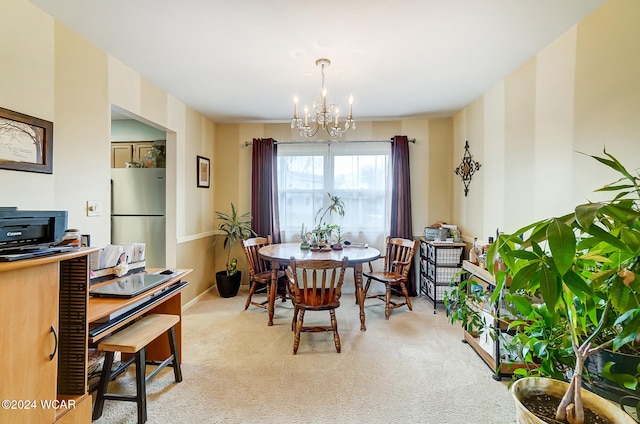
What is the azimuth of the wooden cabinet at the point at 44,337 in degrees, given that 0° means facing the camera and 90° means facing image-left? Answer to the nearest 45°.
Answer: approximately 315°

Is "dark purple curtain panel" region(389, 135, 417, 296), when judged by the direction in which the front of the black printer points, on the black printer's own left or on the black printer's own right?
on the black printer's own left

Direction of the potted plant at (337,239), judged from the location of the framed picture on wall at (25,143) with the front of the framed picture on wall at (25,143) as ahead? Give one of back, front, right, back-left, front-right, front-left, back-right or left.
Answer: front-left

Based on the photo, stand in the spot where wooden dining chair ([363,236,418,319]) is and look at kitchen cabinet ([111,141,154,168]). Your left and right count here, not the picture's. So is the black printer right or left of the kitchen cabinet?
left

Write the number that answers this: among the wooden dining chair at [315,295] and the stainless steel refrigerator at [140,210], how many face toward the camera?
1

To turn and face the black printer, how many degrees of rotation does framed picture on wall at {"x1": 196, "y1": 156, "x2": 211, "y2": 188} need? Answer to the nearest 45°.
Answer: approximately 45° to its right

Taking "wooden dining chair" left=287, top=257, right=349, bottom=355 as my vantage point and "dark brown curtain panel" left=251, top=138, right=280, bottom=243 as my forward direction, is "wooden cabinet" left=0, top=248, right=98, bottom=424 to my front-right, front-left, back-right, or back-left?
back-left

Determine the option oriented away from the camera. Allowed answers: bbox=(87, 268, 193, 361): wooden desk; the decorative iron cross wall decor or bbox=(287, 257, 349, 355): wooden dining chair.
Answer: the wooden dining chair

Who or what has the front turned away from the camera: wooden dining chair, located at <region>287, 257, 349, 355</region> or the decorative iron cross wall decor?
the wooden dining chair

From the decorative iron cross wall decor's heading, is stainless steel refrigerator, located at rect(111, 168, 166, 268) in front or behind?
in front

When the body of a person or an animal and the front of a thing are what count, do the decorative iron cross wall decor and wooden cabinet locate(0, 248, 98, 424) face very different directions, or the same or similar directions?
very different directions

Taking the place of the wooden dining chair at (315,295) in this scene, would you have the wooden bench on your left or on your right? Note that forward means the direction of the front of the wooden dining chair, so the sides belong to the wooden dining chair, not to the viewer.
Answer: on your left

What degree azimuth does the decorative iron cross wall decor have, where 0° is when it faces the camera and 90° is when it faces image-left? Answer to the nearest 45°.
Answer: approximately 45°
